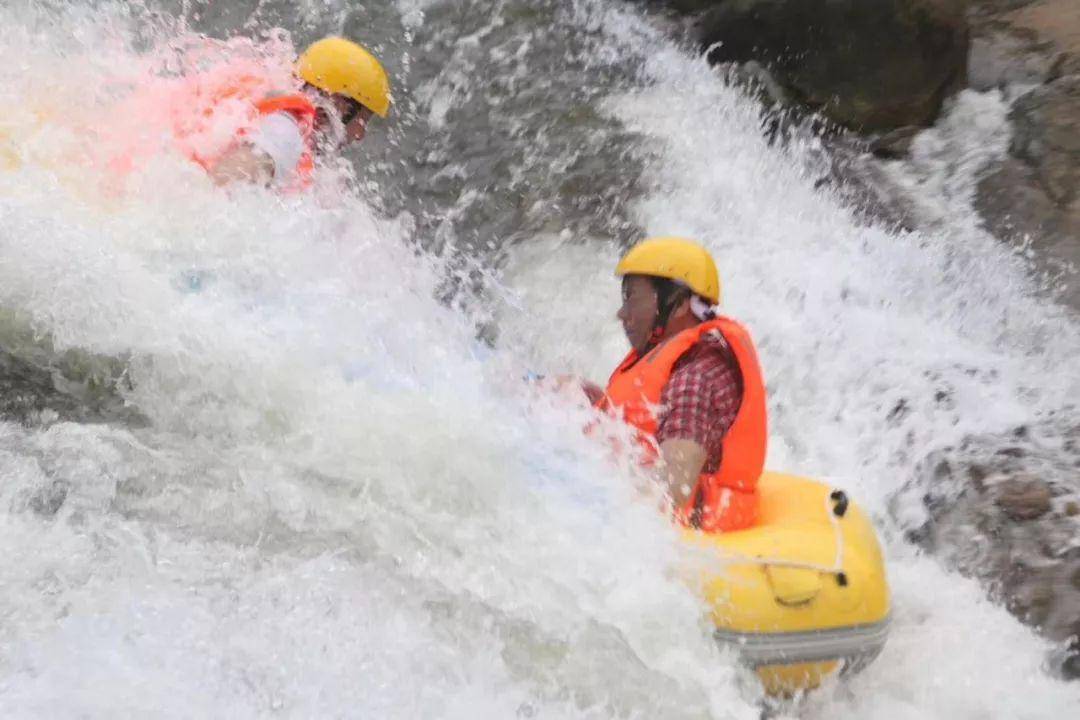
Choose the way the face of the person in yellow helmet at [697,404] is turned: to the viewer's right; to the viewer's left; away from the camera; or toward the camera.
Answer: to the viewer's left

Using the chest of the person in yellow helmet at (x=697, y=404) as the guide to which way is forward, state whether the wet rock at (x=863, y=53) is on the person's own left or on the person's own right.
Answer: on the person's own right

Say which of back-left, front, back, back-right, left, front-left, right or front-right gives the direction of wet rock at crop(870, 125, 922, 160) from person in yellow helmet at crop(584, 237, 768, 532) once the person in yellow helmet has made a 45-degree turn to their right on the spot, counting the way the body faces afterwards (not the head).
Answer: front-right

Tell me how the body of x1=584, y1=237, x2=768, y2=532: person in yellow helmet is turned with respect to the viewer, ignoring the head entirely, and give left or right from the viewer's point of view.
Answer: facing to the left of the viewer

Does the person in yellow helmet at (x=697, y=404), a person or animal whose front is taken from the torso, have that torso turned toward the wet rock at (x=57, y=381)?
yes

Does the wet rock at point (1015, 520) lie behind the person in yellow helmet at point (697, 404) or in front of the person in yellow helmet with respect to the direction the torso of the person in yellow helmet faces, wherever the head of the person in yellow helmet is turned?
behind
